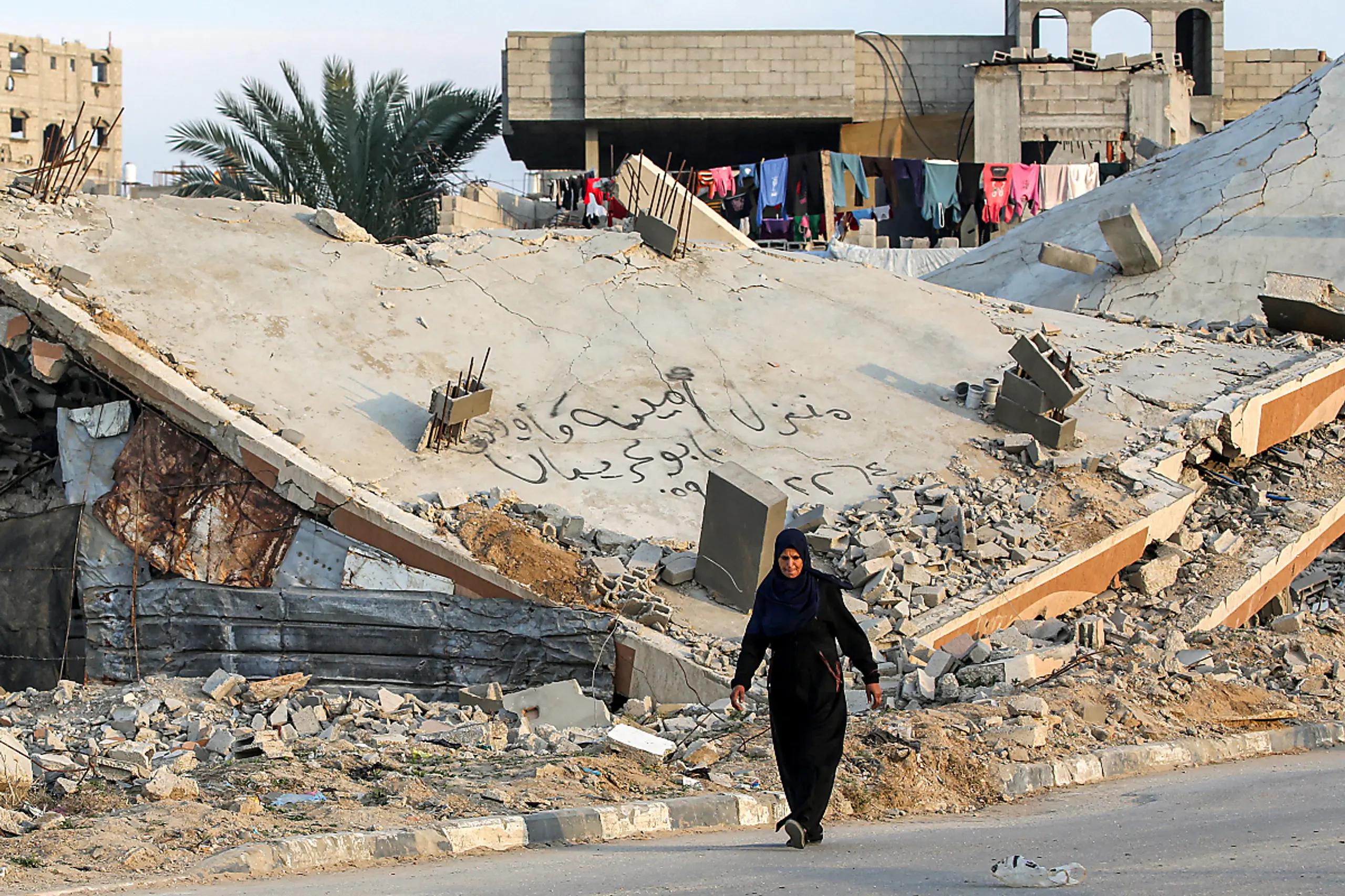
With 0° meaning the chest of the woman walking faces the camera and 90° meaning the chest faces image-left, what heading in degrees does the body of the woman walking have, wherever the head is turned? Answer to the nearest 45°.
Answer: approximately 0°

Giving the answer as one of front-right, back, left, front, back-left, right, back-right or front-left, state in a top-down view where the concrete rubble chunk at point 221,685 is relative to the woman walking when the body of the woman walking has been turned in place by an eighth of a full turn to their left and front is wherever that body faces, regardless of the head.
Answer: back

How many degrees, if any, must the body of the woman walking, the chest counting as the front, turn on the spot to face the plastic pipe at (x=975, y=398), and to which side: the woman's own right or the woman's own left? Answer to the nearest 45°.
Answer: approximately 180°

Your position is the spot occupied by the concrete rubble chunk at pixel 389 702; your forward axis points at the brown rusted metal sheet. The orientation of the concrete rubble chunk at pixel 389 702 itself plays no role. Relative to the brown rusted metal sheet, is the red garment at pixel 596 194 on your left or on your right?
right

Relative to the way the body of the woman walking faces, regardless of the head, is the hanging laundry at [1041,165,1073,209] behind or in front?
behind

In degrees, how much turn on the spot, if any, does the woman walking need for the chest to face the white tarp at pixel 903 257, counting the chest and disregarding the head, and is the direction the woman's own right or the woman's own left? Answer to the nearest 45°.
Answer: approximately 180°

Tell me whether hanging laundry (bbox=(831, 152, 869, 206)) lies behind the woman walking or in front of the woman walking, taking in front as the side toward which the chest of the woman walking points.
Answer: behind

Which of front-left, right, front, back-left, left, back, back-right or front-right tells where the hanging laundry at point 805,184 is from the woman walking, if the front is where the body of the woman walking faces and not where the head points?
back

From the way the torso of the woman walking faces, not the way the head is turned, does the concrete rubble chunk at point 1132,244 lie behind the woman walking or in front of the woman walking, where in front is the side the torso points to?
behind

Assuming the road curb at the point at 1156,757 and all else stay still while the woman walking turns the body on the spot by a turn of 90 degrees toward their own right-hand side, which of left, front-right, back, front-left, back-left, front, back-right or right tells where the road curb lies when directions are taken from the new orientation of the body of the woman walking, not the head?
back-right

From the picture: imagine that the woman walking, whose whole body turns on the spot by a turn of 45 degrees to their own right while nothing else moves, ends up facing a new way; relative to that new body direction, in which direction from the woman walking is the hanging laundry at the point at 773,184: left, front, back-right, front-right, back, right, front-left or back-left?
back-right

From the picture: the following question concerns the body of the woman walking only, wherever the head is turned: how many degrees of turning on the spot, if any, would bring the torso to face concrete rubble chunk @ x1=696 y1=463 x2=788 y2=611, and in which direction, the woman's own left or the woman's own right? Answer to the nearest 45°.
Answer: approximately 180°
